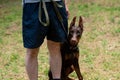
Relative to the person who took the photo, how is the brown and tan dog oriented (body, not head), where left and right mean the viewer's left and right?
facing the viewer and to the right of the viewer
